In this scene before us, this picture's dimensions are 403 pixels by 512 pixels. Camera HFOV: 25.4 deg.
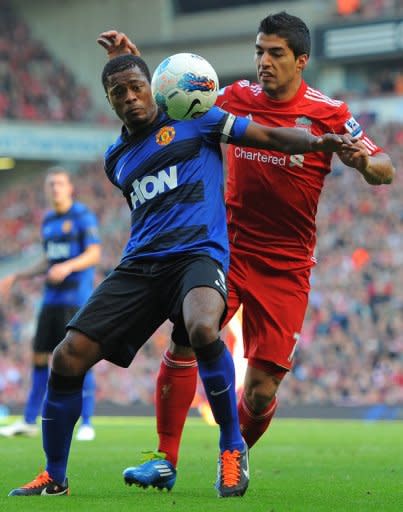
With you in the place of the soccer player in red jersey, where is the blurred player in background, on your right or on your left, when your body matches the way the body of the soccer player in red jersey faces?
on your right

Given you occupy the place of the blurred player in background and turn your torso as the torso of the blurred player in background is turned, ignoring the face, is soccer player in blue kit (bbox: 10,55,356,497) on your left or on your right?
on your left

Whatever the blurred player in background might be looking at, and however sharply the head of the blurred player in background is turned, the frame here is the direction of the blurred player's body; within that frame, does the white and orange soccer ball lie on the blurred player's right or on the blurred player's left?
on the blurred player's left

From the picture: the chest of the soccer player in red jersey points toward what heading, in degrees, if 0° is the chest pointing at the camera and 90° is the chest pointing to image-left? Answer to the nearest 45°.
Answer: approximately 45°

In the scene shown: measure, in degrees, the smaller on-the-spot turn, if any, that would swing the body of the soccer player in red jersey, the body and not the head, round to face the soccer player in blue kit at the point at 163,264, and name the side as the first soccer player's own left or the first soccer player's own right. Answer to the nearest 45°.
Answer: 0° — they already face them

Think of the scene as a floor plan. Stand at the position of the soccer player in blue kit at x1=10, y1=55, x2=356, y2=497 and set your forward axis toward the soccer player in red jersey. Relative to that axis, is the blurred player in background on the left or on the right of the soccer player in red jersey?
left
